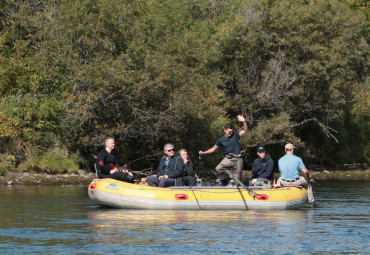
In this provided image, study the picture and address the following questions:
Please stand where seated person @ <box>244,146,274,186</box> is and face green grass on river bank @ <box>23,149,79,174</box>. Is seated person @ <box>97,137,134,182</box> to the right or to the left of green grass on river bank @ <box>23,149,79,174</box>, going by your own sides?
left

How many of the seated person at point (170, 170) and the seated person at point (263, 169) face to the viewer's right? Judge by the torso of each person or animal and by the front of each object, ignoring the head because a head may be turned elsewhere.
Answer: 0

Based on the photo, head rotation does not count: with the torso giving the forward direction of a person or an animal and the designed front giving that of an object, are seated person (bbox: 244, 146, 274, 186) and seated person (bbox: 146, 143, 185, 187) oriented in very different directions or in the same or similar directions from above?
same or similar directions

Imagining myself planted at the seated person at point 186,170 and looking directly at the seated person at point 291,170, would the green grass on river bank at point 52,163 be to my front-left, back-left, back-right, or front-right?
back-left

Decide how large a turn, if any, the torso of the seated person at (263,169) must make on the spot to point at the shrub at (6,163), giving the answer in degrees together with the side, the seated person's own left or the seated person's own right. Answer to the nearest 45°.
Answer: approximately 90° to the seated person's own right

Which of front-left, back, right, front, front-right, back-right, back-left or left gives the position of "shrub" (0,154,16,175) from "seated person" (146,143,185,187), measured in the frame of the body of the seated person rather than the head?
right

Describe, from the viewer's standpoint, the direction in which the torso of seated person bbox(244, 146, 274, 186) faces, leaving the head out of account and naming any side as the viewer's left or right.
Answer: facing the viewer and to the left of the viewer
